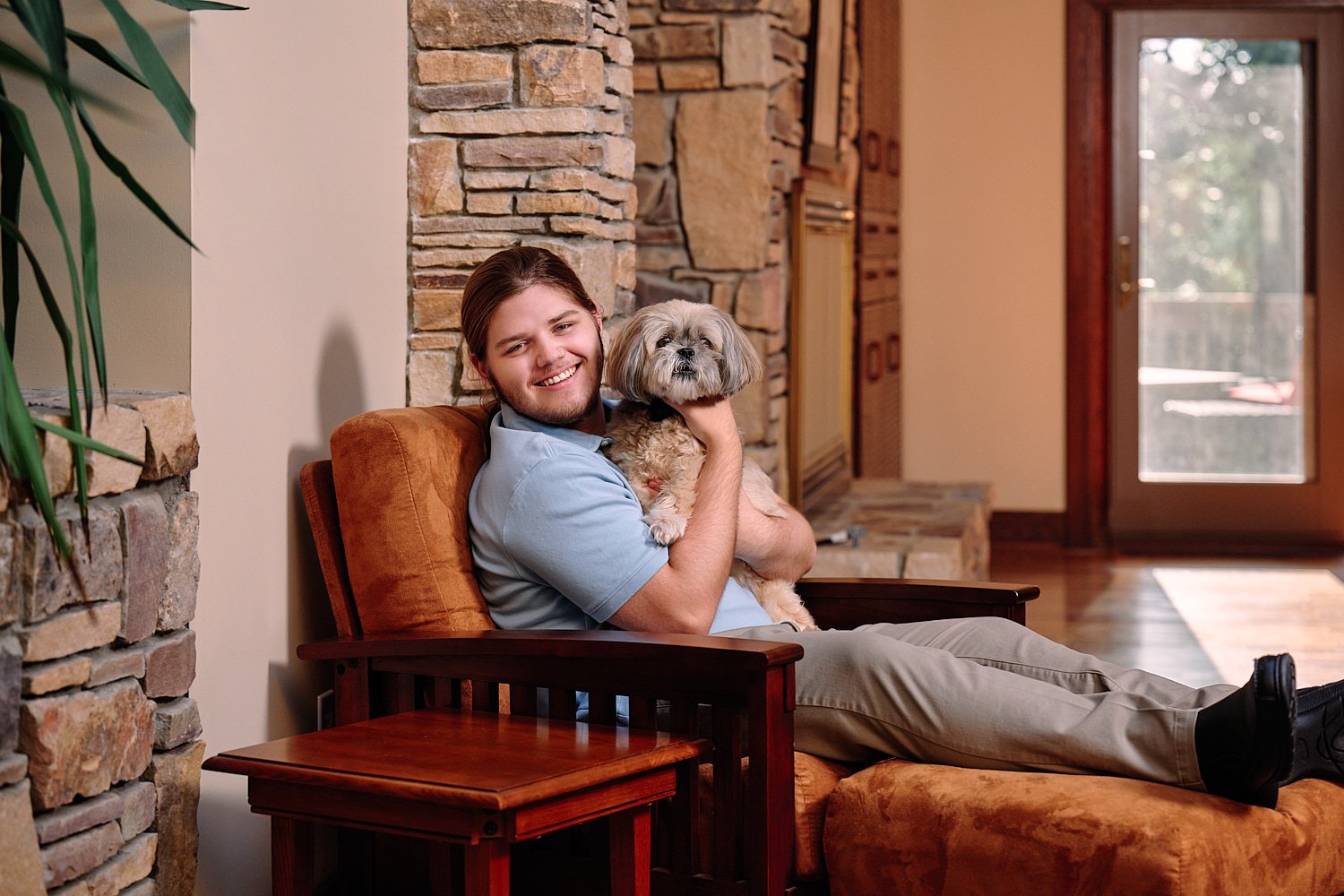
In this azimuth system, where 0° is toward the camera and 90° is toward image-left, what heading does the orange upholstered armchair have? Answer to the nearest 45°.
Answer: approximately 315°

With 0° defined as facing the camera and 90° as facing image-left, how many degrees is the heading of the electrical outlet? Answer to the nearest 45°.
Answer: approximately 315°

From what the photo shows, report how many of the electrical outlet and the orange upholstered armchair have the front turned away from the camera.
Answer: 0
